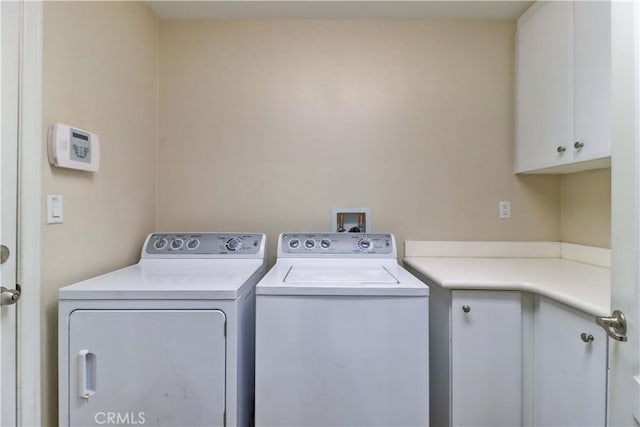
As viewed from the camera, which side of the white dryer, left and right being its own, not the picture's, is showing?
front

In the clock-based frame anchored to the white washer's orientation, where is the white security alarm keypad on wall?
The white security alarm keypad on wall is roughly at 3 o'clock from the white washer.

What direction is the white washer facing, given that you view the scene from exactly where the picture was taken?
facing the viewer

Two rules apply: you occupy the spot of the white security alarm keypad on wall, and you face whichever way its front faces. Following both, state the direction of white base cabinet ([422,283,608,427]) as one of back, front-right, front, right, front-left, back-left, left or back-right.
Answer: front

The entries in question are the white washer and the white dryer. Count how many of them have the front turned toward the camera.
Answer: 2

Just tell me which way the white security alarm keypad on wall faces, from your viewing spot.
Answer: facing the viewer and to the right of the viewer

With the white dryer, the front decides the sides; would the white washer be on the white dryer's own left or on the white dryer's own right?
on the white dryer's own left

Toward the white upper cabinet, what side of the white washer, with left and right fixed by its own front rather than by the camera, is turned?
left

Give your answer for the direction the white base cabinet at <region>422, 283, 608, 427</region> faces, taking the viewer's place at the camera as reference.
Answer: facing the viewer and to the left of the viewer

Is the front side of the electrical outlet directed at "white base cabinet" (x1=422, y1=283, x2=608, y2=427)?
yes

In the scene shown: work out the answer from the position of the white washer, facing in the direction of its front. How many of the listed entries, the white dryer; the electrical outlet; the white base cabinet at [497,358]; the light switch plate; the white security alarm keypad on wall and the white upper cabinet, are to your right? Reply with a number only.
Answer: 3

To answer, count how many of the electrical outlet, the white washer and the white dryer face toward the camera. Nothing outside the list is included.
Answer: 3
